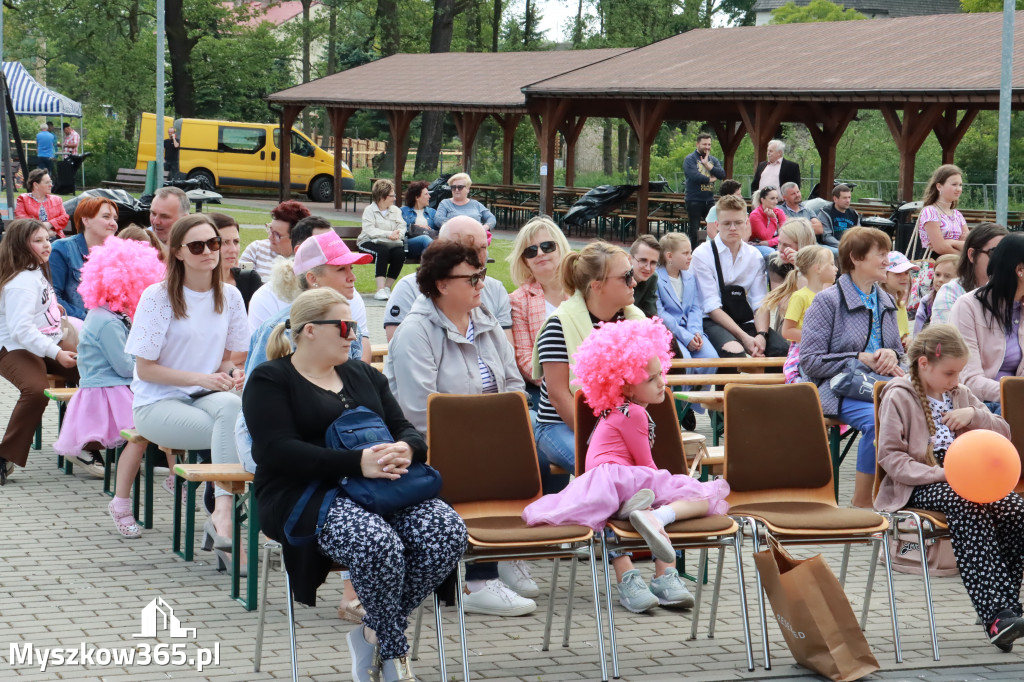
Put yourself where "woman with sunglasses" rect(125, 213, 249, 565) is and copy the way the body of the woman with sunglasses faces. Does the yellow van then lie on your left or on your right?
on your left

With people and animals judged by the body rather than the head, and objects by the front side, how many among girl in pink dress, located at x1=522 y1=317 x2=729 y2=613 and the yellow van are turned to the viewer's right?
2

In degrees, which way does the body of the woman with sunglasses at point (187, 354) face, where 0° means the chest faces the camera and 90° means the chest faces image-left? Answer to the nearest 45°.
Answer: approximately 315°

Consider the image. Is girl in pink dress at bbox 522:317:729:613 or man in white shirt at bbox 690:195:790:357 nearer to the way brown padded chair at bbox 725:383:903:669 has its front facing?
the girl in pink dress

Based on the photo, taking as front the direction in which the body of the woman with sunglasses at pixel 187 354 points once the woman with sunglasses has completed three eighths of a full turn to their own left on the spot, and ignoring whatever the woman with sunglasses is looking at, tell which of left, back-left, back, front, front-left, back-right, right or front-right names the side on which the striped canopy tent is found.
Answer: front

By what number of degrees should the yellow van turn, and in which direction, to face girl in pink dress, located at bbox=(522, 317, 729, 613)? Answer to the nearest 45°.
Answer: approximately 90° to its right

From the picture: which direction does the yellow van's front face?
to the viewer's right

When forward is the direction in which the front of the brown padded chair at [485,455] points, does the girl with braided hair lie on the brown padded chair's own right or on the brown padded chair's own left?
on the brown padded chair's own left

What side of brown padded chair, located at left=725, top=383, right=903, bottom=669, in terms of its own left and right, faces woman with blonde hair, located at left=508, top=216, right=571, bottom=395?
back

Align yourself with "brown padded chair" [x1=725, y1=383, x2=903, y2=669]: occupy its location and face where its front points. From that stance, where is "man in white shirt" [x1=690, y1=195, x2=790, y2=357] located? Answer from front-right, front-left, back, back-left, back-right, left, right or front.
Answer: back-left
